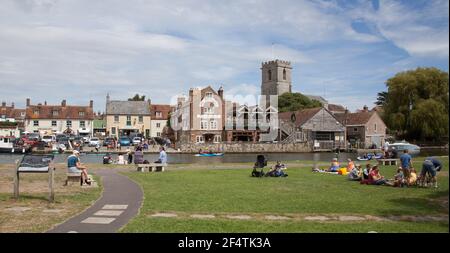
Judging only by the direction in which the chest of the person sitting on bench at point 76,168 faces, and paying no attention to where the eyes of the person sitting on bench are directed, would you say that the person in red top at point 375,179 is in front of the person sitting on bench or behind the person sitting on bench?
in front

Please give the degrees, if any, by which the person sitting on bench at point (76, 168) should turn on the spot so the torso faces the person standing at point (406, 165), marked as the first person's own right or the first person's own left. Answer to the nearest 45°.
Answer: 0° — they already face them

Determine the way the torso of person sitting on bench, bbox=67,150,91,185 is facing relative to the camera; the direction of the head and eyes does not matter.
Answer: to the viewer's right
